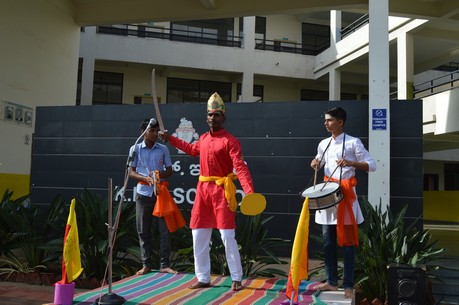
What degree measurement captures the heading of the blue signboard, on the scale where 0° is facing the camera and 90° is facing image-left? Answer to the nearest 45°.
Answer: approximately 0°

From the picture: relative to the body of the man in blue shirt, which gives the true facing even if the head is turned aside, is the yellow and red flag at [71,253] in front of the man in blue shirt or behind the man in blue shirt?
in front

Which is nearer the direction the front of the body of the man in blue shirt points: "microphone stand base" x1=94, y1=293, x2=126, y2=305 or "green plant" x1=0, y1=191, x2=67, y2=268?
the microphone stand base

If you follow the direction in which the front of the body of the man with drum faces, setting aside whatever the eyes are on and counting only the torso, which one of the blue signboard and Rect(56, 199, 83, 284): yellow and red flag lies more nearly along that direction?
the yellow and red flag

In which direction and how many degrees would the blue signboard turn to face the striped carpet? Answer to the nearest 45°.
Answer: approximately 45° to its right

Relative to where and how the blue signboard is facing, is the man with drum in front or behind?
in front

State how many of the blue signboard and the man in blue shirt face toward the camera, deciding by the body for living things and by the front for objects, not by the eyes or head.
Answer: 2

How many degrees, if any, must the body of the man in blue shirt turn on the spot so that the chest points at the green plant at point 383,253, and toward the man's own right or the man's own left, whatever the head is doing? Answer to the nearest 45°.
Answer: approximately 90° to the man's own left

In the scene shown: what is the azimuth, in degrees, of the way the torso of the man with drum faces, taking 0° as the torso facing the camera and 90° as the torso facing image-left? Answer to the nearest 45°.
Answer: approximately 45°

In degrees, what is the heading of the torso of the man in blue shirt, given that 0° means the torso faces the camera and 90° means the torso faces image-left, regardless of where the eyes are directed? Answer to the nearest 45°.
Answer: approximately 0°

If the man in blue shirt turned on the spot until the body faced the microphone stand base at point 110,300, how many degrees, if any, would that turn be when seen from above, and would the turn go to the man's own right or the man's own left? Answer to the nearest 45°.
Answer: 0° — they already face it

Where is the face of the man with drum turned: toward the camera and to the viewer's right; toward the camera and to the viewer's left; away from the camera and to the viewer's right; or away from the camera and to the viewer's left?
toward the camera and to the viewer's left

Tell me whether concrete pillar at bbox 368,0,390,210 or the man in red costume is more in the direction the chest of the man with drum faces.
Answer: the man in red costume
